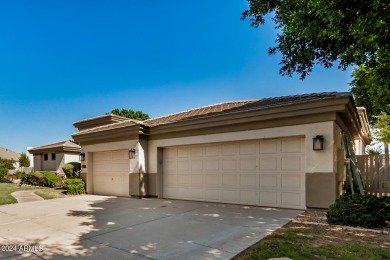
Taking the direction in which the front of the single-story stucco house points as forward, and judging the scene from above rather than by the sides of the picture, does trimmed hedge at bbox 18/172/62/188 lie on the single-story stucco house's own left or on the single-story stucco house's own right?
on the single-story stucco house's own right

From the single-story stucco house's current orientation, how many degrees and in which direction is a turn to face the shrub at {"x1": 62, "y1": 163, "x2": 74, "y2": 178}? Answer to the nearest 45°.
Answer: approximately 90° to its right

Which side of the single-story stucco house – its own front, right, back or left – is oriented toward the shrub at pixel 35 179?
right

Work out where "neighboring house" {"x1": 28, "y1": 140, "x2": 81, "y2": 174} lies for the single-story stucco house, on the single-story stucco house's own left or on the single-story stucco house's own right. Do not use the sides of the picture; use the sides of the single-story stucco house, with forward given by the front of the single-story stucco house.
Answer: on the single-story stucco house's own right

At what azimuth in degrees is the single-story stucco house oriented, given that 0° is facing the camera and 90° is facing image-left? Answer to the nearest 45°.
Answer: approximately 45°
